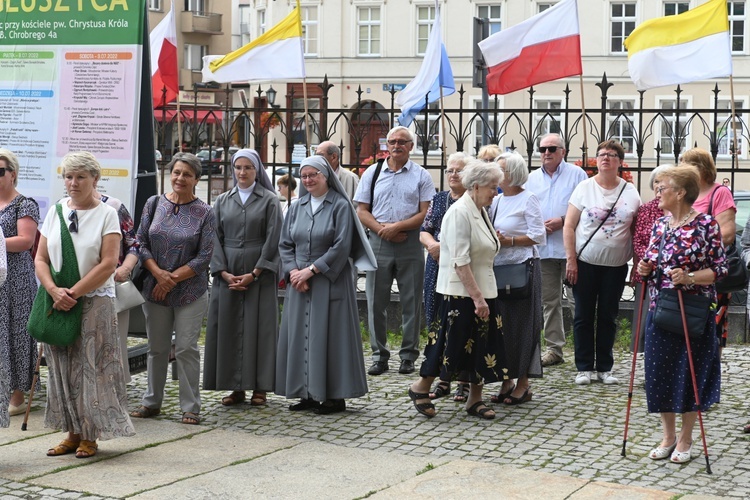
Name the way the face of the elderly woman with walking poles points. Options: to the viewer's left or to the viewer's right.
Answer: to the viewer's left

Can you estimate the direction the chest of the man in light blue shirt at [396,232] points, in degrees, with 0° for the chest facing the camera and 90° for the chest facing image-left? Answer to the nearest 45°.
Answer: approximately 0°

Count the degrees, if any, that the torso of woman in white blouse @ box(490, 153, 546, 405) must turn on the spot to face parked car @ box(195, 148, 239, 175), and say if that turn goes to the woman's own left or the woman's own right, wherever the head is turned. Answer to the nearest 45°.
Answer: approximately 90° to the woman's own right

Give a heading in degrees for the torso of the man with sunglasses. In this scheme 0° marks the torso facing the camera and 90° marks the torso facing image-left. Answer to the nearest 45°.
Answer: approximately 45°

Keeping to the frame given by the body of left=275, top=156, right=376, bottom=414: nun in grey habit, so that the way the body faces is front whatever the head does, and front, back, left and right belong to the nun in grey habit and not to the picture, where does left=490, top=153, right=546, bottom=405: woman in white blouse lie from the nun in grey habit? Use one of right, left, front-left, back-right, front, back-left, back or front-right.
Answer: back-left

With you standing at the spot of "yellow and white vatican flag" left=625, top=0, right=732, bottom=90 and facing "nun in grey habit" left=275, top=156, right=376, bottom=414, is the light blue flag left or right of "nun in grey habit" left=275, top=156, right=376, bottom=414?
right

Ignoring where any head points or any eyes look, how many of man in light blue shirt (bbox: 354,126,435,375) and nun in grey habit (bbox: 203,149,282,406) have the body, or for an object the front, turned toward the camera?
2

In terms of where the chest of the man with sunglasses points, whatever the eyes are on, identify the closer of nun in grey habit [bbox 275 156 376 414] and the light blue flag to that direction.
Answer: the nun in grey habit

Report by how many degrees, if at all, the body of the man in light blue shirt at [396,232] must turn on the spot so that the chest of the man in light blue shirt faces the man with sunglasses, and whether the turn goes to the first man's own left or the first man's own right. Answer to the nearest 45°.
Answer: approximately 90° to the first man's own left

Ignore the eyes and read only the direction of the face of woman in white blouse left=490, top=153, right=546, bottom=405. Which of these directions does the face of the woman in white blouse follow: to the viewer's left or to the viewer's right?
to the viewer's left

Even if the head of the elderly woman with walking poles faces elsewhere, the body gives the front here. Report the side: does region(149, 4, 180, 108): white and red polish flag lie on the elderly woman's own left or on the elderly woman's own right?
on the elderly woman's own right

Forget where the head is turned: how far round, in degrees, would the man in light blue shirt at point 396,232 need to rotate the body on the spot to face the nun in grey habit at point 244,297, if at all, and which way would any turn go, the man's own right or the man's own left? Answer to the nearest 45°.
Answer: approximately 45° to the man's own right

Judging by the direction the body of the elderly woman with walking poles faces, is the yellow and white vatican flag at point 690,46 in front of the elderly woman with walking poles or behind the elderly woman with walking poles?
behind
